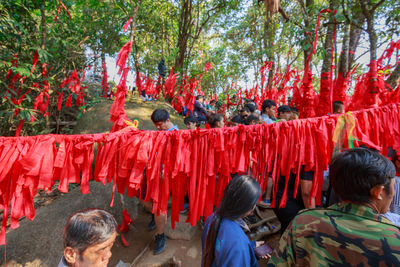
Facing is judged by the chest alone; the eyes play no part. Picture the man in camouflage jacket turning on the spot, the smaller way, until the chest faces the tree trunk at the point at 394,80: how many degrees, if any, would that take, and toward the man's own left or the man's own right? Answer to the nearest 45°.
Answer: approximately 45° to the man's own left

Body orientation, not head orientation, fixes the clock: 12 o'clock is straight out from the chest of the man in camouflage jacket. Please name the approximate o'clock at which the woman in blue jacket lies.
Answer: The woman in blue jacket is roughly at 8 o'clock from the man in camouflage jacket.

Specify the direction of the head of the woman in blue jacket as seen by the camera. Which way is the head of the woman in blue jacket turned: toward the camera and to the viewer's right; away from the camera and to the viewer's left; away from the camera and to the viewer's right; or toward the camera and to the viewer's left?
away from the camera and to the viewer's right

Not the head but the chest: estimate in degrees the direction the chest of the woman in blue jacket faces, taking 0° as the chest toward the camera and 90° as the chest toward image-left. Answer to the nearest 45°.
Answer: approximately 225°

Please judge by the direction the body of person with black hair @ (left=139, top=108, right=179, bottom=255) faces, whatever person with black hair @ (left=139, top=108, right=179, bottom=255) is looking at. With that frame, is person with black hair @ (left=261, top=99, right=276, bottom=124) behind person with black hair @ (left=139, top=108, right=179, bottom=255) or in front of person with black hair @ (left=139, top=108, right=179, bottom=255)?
behind

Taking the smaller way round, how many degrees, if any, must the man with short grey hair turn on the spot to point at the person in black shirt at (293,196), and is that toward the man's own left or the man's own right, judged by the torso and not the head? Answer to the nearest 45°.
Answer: approximately 45° to the man's own left

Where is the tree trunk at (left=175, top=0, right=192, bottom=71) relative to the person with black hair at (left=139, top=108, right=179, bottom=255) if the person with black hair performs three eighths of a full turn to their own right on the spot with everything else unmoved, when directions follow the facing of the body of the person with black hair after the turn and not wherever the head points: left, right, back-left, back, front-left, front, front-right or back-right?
front

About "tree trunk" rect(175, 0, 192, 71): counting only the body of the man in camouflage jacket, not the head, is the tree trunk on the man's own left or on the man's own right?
on the man's own left

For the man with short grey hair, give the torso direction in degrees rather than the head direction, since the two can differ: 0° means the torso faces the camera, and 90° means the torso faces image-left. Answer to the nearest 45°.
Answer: approximately 315°

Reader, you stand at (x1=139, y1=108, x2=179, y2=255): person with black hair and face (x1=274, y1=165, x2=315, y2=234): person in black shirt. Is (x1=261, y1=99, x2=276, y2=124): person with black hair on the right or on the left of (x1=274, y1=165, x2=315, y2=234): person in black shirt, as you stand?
left

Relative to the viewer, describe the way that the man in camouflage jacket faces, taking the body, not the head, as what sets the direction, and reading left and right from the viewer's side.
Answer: facing away from the viewer and to the right of the viewer

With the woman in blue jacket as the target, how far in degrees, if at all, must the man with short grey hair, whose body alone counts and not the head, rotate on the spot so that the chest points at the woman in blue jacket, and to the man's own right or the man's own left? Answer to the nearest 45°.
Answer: approximately 45° to the man's own left
